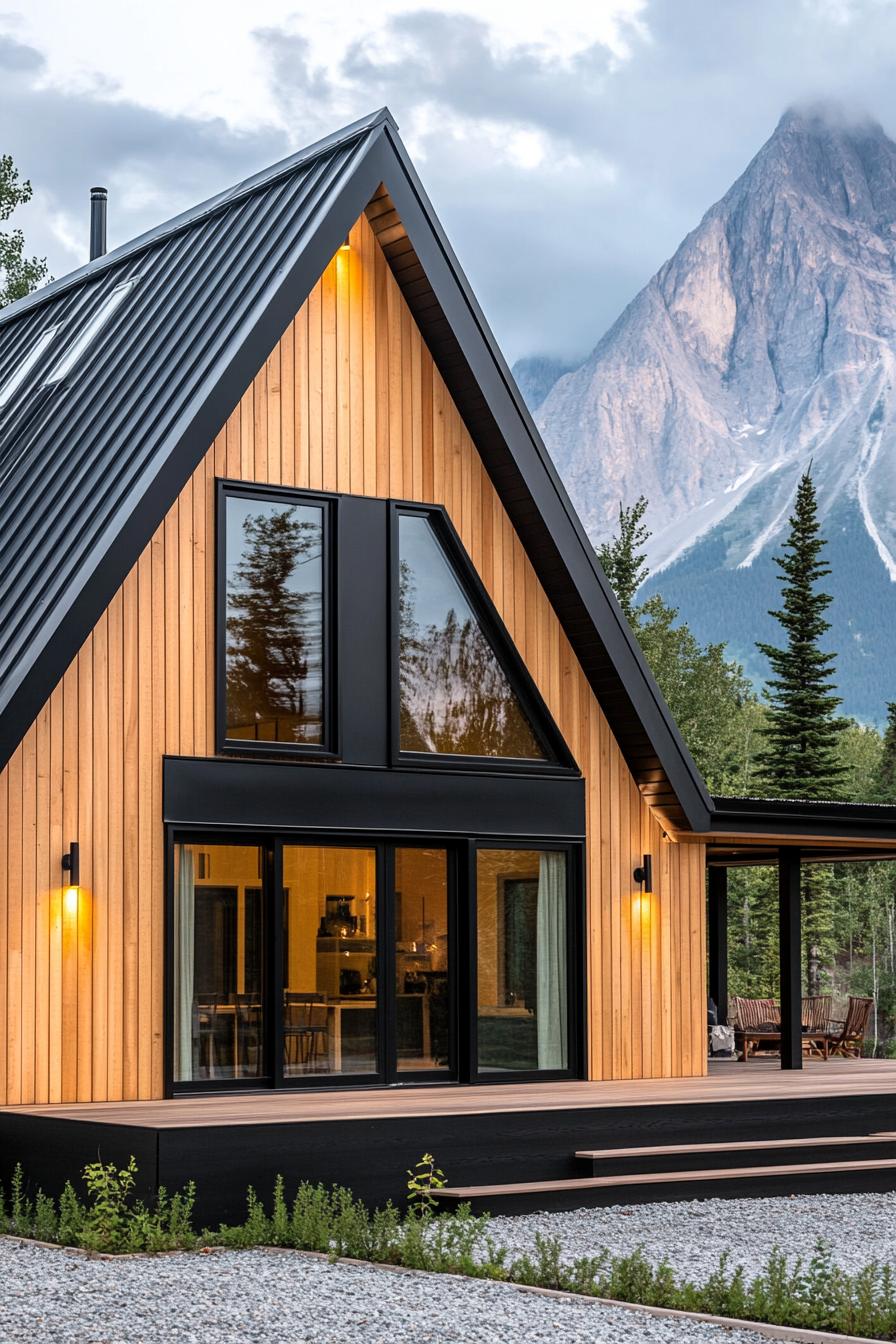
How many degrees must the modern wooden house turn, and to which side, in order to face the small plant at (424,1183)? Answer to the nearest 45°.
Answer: approximately 45° to its right

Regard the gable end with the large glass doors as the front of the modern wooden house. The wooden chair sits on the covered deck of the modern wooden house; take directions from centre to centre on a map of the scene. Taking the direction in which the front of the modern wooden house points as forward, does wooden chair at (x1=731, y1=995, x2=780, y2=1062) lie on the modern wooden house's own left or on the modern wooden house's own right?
on the modern wooden house's own left

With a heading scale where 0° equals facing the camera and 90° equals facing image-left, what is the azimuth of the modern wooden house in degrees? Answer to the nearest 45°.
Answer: approximately 315°

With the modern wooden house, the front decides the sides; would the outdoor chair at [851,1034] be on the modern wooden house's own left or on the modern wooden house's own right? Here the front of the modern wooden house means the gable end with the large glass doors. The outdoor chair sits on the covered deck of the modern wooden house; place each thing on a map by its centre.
on the modern wooden house's own left

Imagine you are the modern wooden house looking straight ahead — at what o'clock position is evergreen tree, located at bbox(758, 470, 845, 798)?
The evergreen tree is roughly at 8 o'clock from the modern wooden house.

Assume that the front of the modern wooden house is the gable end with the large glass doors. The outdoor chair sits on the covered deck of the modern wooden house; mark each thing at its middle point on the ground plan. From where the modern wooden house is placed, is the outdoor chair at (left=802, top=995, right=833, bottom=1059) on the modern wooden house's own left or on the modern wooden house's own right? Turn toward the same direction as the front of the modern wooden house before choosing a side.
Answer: on the modern wooden house's own left
